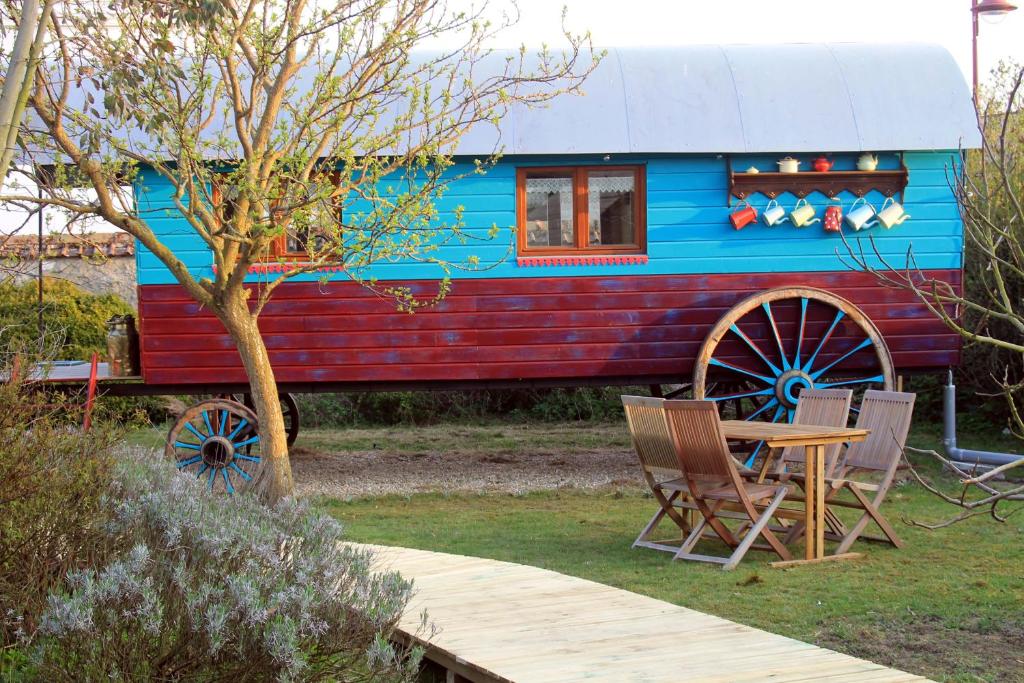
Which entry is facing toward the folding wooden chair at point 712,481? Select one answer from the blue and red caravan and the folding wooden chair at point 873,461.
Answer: the folding wooden chair at point 873,461

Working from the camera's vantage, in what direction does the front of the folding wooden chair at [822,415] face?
facing the viewer and to the left of the viewer

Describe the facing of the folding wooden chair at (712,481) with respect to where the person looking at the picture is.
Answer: facing away from the viewer and to the right of the viewer

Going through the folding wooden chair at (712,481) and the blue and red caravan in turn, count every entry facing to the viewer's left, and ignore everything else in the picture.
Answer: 1

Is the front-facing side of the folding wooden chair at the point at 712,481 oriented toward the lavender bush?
no

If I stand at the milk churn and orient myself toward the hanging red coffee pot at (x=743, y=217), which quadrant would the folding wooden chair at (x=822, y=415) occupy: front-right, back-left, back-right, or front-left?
front-right

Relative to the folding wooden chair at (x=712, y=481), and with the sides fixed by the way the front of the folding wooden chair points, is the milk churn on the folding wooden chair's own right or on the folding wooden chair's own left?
on the folding wooden chair's own left

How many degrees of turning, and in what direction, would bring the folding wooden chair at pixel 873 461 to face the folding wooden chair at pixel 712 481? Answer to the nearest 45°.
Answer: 0° — it already faces it

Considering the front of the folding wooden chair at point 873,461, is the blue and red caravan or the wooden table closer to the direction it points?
the wooden table

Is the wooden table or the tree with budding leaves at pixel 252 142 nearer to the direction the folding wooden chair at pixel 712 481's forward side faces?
the wooden table

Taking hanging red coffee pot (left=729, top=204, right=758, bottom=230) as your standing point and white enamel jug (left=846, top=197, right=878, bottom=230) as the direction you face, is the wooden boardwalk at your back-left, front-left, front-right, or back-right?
back-right

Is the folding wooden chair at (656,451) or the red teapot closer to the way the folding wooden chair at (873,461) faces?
the folding wooden chair

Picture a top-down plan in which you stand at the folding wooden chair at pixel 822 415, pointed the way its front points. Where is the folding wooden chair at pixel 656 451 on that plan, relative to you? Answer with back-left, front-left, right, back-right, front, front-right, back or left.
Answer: front

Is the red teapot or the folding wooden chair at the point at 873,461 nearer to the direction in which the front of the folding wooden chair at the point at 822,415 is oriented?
the folding wooden chair

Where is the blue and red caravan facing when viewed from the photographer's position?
facing to the left of the viewer

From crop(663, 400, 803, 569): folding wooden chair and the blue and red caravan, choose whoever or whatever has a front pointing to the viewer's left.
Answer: the blue and red caravan

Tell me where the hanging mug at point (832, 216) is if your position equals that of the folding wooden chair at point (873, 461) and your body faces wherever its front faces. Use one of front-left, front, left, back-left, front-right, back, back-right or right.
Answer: back-right

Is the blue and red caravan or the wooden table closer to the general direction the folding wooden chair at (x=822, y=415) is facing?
the wooden table

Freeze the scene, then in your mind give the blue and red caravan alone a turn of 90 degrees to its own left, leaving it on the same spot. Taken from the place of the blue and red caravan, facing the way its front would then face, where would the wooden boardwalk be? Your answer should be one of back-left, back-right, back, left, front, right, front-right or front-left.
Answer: front
